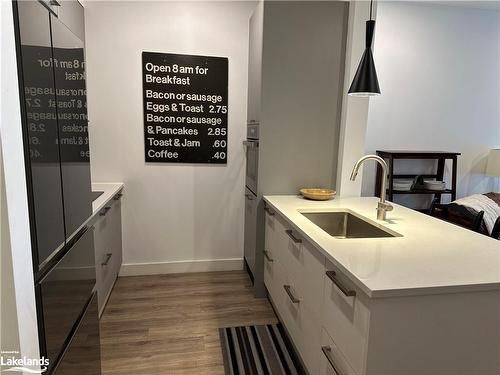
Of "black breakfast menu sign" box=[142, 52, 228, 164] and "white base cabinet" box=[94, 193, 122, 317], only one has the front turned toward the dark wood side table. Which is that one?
the white base cabinet

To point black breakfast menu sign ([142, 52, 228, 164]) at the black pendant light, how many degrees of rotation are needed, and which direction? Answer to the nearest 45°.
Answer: approximately 45° to its left

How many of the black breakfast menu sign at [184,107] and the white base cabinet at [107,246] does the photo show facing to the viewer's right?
1

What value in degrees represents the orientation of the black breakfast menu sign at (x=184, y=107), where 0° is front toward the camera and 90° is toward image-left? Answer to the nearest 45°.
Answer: approximately 0°

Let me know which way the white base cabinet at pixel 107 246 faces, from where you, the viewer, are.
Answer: facing to the right of the viewer

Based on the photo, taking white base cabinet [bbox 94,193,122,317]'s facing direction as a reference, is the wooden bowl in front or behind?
in front

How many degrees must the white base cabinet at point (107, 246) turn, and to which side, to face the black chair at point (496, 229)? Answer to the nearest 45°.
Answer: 0° — it already faces it

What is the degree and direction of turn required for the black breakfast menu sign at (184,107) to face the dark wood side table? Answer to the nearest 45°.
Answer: approximately 90° to its left

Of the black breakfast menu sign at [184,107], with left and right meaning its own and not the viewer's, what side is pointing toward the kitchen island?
front

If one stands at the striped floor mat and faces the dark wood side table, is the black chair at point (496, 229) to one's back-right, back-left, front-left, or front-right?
front-right

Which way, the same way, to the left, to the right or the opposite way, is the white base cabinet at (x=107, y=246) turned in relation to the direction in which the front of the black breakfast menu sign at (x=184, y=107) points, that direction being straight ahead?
to the left

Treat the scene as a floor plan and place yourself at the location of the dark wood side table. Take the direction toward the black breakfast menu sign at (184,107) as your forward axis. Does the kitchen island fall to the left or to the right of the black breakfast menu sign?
left
